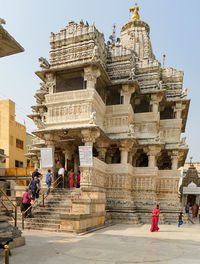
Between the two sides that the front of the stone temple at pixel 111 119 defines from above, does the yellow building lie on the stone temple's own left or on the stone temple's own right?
on the stone temple's own right

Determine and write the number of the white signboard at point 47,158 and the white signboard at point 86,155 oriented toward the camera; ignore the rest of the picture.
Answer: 2

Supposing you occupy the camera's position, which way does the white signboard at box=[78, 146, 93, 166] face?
facing the viewer

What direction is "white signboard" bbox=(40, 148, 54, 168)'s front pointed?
toward the camera

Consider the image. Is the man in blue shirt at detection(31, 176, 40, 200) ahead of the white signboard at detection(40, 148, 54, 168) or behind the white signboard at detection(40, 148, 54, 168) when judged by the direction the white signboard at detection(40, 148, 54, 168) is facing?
ahead

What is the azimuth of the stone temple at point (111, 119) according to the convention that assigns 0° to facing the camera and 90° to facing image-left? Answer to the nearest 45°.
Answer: approximately 45°

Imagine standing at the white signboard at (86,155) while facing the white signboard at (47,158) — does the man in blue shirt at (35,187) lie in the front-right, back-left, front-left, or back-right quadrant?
front-left

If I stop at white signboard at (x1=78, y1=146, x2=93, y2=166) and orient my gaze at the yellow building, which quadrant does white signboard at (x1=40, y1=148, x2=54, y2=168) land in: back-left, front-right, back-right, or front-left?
front-left

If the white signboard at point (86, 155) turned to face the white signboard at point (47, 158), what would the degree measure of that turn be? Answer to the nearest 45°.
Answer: approximately 135° to its right
